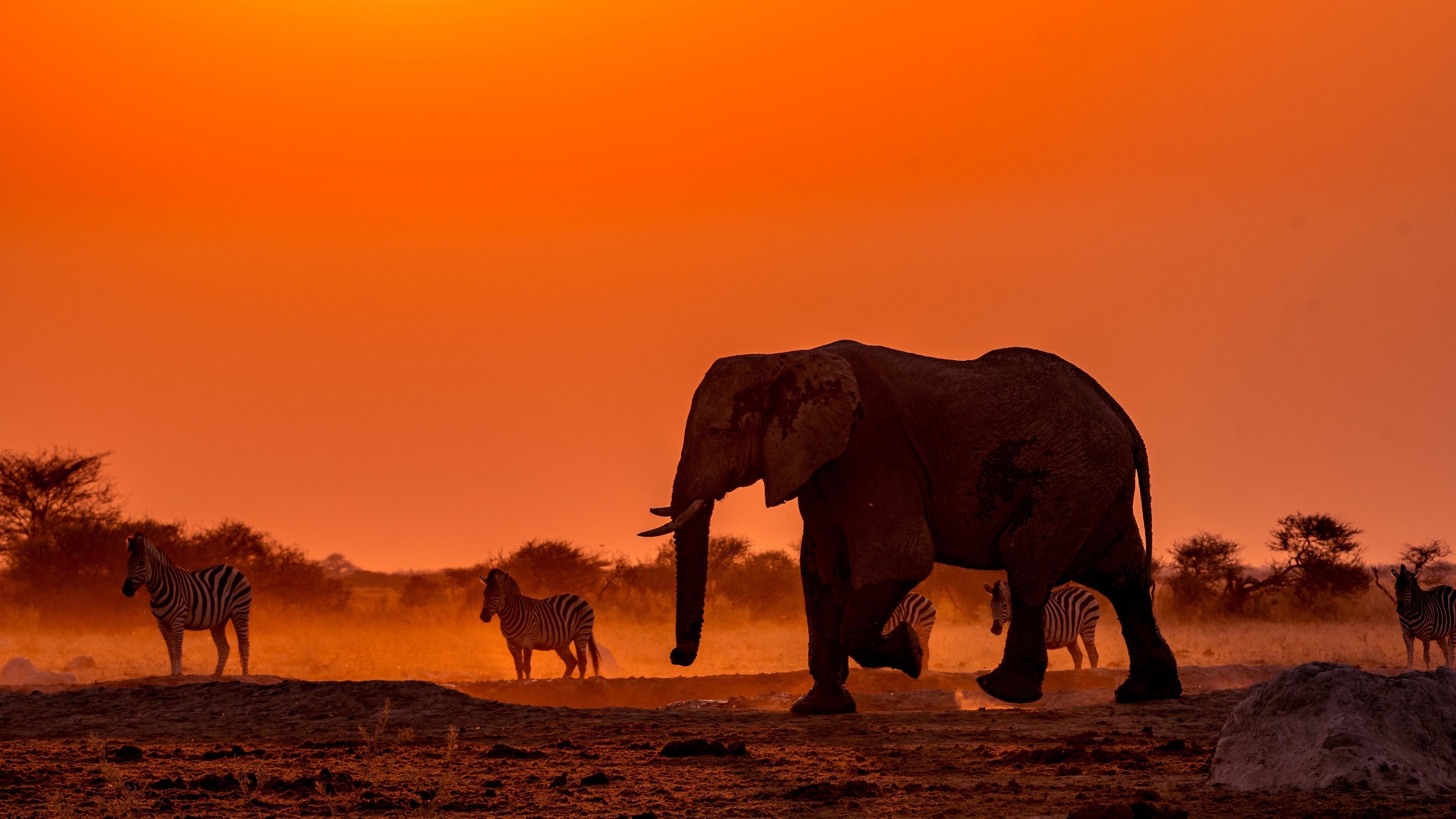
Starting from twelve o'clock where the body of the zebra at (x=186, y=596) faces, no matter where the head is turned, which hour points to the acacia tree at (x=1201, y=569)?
The acacia tree is roughly at 5 o'clock from the zebra.

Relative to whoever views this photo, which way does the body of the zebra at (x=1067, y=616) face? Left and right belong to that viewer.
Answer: facing to the left of the viewer

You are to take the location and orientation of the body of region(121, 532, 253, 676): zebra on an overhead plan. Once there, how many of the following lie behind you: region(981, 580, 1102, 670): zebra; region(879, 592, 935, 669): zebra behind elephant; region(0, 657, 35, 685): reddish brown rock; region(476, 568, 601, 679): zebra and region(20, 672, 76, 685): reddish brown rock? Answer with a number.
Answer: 3

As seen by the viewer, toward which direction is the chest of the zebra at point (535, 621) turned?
to the viewer's left

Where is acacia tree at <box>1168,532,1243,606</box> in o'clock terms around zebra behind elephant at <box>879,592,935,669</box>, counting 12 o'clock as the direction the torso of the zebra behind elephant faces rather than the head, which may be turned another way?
The acacia tree is roughly at 4 o'clock from the zebra behind elephant.

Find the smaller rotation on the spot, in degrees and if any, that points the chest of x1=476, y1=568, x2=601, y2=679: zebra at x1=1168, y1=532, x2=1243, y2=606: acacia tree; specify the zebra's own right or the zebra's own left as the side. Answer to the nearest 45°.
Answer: approximately 135° to the zebra's own right

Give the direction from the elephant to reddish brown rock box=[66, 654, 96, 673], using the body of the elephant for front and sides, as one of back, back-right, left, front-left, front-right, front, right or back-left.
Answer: front-right

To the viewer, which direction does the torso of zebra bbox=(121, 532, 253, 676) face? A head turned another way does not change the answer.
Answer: to the viewer's left

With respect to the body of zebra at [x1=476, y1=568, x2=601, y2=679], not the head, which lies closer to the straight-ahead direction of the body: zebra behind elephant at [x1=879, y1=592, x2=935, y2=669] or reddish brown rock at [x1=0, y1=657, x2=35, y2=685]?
the reddish brown rock

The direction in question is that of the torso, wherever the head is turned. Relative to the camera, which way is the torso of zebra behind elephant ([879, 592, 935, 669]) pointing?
to the viewer's left

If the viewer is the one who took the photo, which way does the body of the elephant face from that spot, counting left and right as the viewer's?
facing to the left of the viewer

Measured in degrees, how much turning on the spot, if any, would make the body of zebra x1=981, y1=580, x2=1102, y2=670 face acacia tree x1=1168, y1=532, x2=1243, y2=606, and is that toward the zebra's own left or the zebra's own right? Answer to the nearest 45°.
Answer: approximately 90° to the zebra's own right

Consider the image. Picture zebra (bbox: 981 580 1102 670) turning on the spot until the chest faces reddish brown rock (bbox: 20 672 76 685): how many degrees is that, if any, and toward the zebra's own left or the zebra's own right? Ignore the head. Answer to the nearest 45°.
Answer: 0° — it already faces it

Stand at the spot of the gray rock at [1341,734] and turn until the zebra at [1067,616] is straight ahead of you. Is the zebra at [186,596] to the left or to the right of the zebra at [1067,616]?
left
